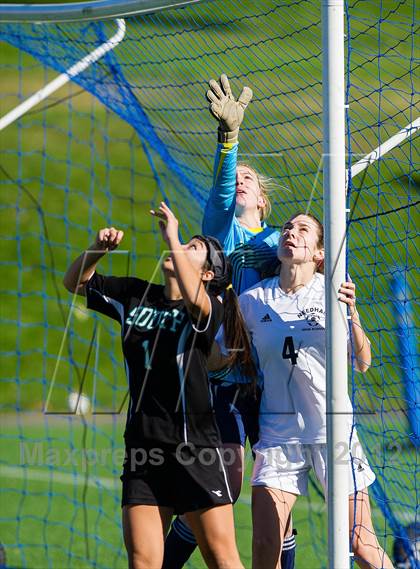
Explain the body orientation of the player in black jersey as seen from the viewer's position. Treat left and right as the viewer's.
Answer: facing the viewer and to the left of the viewer

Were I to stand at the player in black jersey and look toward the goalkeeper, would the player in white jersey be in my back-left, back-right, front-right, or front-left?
front-right

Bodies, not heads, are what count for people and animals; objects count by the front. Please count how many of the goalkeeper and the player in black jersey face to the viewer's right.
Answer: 0

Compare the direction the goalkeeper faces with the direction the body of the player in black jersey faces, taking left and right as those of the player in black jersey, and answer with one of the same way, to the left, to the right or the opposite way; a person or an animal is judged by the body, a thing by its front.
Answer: the same way
